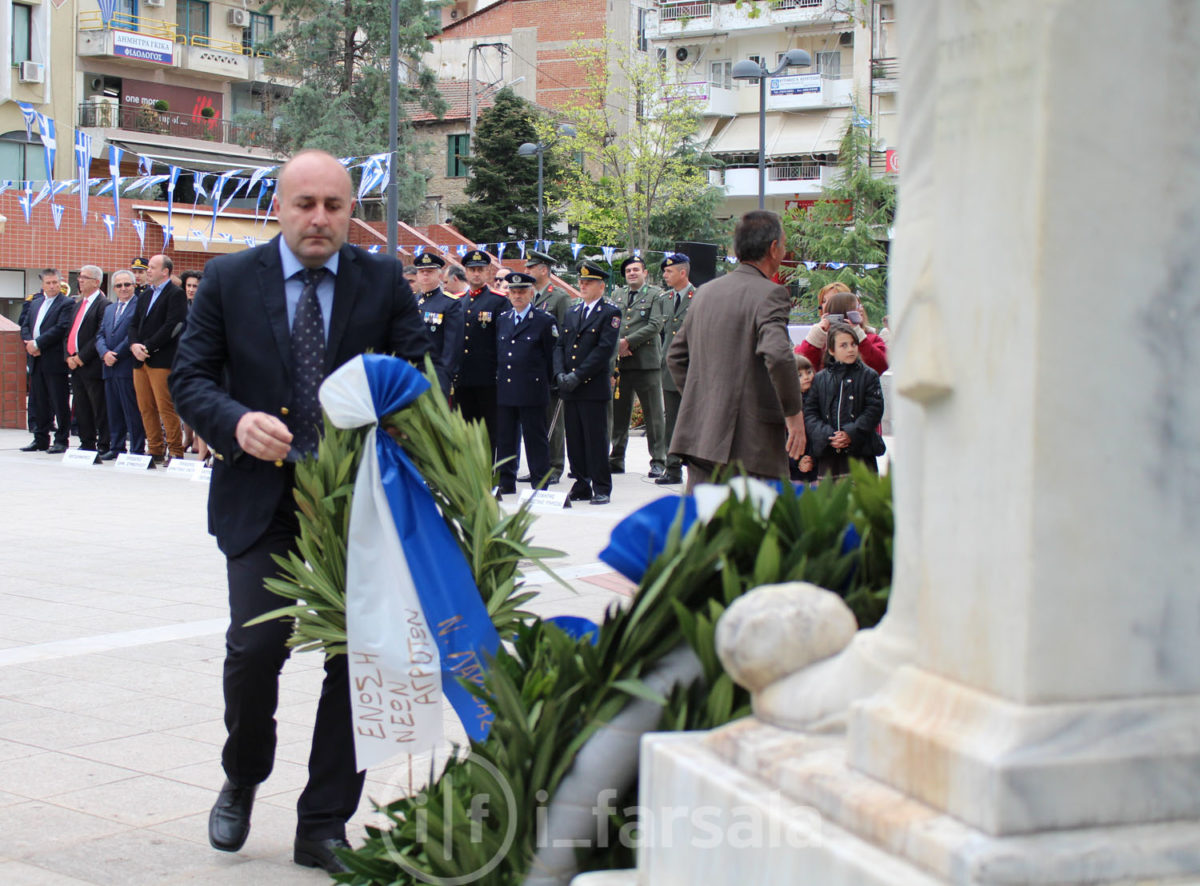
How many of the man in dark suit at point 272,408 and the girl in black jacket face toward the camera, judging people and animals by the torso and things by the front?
2

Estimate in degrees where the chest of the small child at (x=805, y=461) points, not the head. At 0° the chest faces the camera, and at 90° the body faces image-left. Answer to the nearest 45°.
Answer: approximately 0°

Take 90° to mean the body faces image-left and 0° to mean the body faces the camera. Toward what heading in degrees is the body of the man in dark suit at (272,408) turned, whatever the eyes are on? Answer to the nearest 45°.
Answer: approximately 0°

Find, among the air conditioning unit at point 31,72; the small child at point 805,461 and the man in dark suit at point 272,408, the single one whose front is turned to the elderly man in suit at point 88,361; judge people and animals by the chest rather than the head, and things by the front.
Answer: the air conditioning unit

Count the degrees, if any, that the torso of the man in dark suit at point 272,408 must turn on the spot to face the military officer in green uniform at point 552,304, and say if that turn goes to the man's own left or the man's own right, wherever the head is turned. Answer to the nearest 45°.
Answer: approximately 180°

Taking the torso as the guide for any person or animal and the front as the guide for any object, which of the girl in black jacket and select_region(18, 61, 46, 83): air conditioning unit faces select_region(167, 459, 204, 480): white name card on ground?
the air conditioning unit
